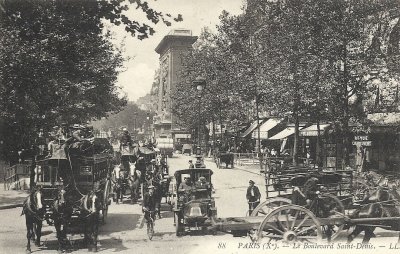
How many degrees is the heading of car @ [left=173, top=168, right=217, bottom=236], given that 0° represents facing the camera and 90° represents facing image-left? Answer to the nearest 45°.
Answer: approximately 0°

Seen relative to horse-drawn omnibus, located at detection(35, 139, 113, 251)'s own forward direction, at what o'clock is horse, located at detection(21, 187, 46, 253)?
The horse is roughly at 12 o'clock from the horse-drawn omnibus.

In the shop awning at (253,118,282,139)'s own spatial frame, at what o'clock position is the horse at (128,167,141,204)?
The horse is roughly at 11 o'clock from the shop awning.

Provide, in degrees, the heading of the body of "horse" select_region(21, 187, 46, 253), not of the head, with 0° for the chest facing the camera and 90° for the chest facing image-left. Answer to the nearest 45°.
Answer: approximately 0°

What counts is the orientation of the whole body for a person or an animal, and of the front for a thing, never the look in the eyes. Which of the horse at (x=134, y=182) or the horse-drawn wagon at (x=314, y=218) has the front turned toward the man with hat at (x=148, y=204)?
the horse

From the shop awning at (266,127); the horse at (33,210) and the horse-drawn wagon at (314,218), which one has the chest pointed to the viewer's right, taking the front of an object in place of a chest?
the horse-drawn wagon

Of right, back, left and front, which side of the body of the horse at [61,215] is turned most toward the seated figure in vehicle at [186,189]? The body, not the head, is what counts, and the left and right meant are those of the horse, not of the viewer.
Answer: left

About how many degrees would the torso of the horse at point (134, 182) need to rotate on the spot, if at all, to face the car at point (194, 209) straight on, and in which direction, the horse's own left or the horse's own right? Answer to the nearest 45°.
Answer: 0° — it already faces it

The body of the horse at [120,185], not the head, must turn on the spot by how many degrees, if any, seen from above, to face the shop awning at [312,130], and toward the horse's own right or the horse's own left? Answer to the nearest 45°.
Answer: approximately 135° to the horse's own left
